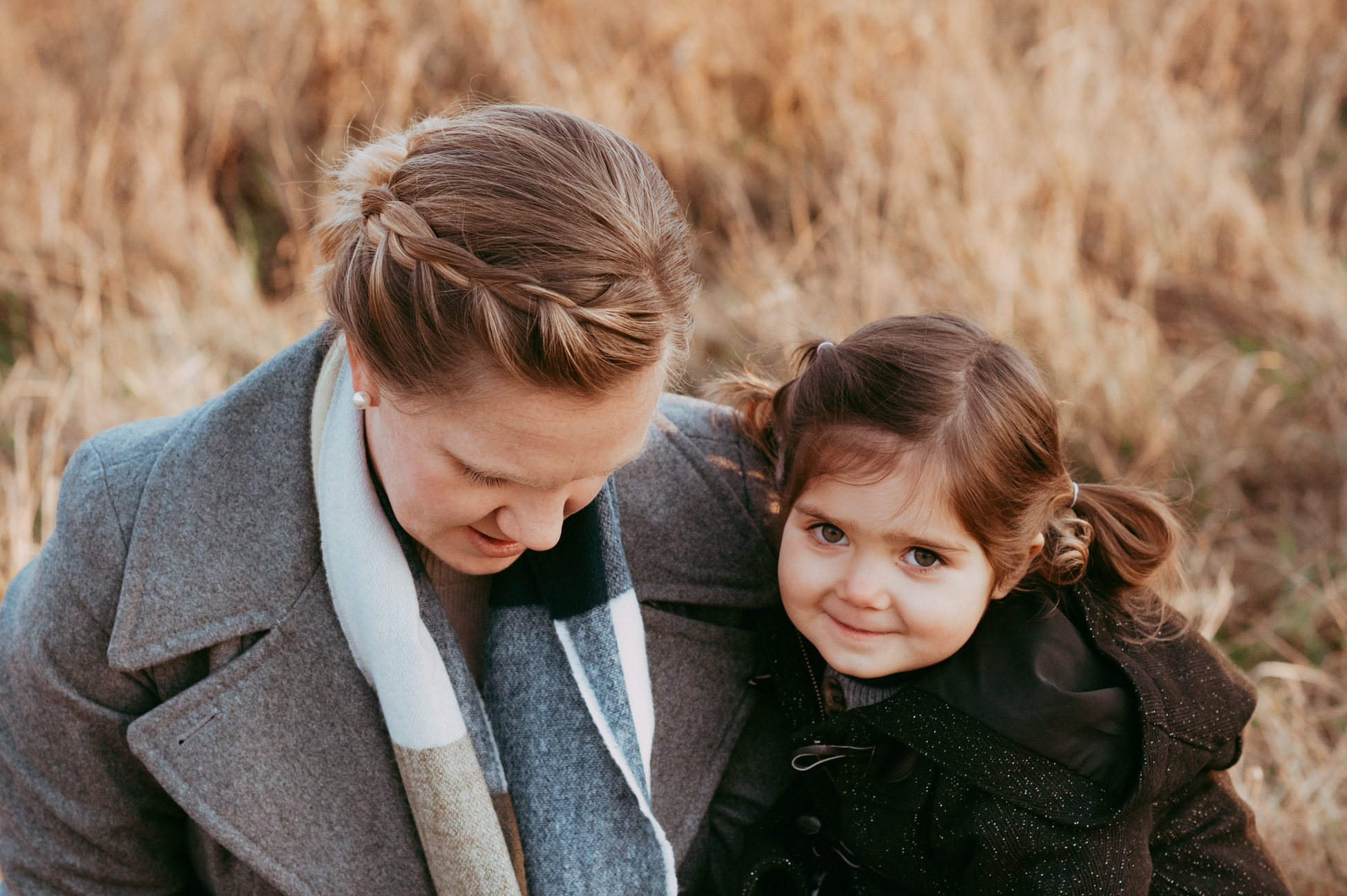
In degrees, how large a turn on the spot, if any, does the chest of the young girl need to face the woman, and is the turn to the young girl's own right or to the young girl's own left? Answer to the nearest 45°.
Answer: approximately 45° to the young girl's own right

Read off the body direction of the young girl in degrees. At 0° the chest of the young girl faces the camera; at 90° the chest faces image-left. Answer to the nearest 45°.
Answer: approximately 45°
